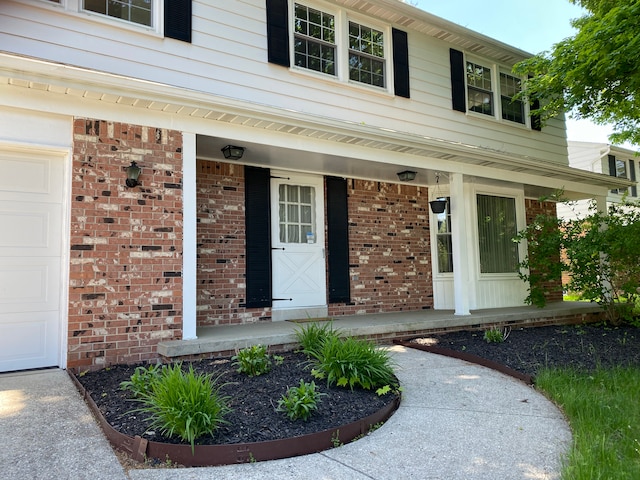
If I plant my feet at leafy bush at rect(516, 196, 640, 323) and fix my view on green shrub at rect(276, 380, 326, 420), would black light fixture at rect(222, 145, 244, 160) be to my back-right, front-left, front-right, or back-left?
front-right

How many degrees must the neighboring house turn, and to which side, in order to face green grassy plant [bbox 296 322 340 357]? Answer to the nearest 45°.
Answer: approximately 45° to its right

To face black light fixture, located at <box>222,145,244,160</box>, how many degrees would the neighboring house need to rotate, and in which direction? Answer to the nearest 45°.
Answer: approximately 45° to its right

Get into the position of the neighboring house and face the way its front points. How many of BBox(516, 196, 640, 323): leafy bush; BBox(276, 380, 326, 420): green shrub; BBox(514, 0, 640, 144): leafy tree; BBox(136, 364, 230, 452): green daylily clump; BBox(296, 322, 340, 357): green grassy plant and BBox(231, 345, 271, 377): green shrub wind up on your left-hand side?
0

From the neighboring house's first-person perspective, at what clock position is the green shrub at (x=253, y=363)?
The green shrub is roughly at 2 o'clock from the neighboring house.

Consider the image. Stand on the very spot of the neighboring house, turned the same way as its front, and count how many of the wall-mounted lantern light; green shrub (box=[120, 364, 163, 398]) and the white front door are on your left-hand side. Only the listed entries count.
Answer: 0

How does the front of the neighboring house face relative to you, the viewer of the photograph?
facing the viewer and to the right of the viewer

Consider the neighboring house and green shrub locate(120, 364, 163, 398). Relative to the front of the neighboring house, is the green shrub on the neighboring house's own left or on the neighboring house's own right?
on the neighboring house's own right

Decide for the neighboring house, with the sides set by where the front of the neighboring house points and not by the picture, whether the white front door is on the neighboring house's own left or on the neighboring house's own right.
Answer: on the neighboring house's own right

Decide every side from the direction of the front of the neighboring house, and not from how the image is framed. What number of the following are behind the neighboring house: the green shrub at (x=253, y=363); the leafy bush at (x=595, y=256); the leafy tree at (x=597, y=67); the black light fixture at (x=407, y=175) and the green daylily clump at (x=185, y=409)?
0

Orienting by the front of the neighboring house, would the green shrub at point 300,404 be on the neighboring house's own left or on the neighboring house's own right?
on the neighboring house's own right

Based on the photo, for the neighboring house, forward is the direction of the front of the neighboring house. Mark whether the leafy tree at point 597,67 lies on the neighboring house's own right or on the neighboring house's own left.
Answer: on the neighboring house's own right

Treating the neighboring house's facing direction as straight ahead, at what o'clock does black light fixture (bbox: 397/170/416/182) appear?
The black light fixture is roughly at 2 o'clock from the neighboring house.

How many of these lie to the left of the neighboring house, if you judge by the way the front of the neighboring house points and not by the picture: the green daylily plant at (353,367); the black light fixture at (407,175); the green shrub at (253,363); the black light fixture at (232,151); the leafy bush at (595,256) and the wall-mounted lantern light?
0

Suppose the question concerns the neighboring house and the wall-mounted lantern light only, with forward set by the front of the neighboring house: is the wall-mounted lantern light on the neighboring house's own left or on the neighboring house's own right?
on the neighboring house's own right

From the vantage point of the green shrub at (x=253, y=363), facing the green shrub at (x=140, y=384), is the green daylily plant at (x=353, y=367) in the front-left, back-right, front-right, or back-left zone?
back-left

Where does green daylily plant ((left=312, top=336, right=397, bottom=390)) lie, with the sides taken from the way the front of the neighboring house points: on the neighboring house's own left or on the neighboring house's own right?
on the neighboring house's own right
